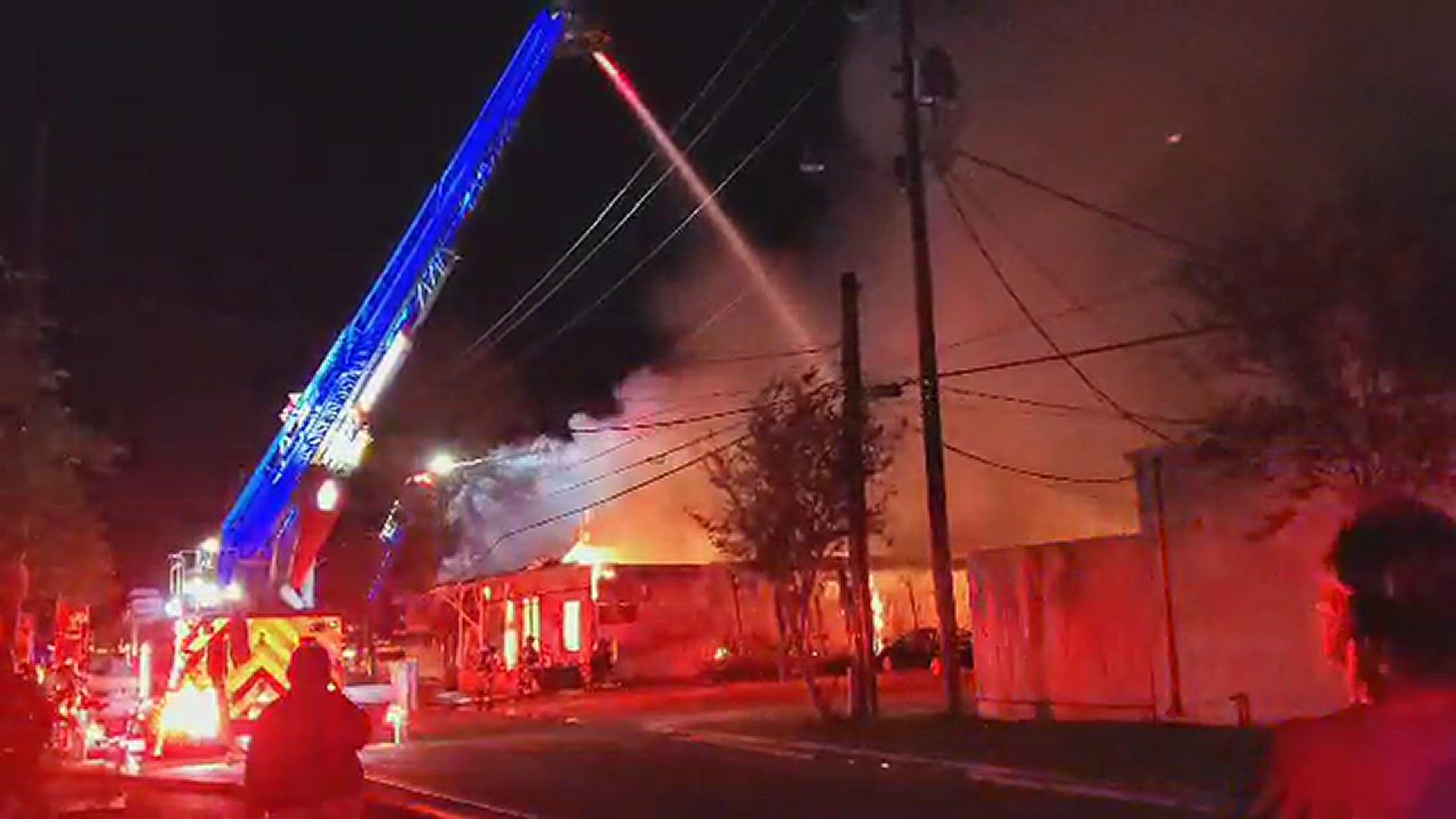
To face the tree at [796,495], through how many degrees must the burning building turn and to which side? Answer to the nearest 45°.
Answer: approximately 45° to its left

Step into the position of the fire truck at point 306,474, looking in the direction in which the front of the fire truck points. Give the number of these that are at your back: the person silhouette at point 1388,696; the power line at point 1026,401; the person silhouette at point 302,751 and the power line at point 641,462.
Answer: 2

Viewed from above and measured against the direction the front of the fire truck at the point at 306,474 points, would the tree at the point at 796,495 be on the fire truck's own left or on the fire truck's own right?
on the fire truck's own right

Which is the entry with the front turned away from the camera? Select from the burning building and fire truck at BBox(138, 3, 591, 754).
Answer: the fire truck

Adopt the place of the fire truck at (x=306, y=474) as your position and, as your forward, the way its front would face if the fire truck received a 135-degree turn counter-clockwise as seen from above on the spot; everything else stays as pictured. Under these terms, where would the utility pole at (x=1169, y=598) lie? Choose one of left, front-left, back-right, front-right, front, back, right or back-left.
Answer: back-left

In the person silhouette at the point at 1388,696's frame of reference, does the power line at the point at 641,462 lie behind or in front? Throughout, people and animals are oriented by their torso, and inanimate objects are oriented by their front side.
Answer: in front

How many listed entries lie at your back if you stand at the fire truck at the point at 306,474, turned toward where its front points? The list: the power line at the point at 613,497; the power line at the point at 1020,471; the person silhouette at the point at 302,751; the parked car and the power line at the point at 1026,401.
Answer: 1

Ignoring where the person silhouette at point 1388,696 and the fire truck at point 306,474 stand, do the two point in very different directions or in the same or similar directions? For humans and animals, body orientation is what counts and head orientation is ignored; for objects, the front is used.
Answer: same or similar directions

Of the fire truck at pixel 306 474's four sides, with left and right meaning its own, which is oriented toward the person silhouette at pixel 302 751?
back

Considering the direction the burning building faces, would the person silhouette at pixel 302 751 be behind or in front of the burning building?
in front

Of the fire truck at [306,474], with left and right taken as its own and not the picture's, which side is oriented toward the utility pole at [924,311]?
right

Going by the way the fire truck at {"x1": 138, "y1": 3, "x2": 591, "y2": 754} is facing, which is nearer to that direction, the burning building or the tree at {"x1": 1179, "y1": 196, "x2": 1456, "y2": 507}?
the burning building

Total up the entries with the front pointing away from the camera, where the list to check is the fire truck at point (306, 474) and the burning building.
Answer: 1

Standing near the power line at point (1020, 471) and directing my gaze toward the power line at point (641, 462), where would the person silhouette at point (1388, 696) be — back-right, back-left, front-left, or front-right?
back-left

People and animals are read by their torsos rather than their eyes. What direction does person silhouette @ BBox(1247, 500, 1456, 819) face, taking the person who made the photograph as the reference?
facing away from the viewer and to the left of the viewer

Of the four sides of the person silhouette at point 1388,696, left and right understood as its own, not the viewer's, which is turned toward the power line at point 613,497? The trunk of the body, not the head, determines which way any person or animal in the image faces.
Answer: front

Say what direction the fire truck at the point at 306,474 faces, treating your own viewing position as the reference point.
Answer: facing away from the viewer
